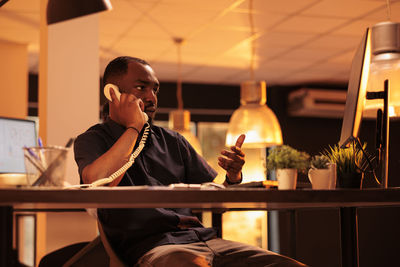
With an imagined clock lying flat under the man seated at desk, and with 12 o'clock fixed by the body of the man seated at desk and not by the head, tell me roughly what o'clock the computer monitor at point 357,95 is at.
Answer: The computer monitor is roughly at 11 o'clock from the man seated at desk.

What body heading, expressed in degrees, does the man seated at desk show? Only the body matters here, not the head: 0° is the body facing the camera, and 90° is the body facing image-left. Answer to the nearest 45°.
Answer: approximately 315°

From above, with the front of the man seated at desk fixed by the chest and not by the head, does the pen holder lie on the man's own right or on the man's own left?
on the man's own right

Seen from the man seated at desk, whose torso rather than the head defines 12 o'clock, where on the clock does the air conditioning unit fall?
The air conditioning unit is roughly at 8 o'clock from the man seated at desk.

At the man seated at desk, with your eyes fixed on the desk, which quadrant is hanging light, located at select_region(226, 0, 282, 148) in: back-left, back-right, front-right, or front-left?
back-left

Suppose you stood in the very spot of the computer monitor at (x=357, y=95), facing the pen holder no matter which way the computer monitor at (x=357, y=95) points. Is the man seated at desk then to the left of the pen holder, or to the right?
right

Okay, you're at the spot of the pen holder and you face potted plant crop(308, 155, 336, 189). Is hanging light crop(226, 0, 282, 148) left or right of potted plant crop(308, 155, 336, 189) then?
left

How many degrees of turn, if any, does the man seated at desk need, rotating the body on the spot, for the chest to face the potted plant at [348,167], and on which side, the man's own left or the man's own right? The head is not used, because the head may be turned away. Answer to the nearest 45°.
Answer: approximately 45° to the man's own left

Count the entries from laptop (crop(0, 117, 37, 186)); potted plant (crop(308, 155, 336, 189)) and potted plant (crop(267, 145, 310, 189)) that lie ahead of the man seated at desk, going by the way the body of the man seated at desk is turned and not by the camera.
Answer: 2
